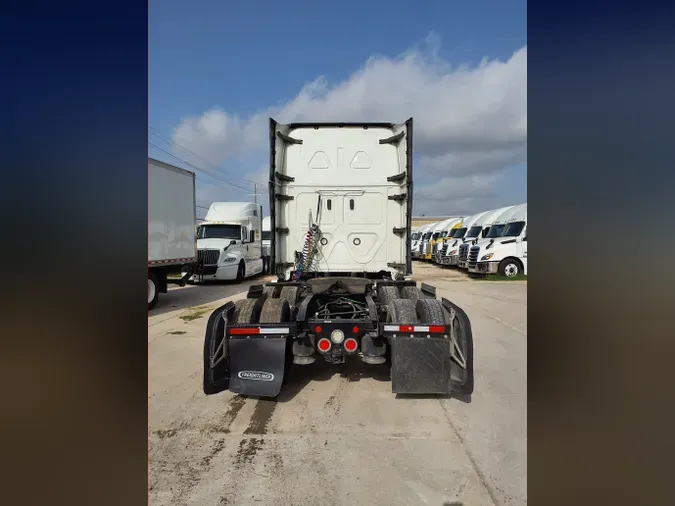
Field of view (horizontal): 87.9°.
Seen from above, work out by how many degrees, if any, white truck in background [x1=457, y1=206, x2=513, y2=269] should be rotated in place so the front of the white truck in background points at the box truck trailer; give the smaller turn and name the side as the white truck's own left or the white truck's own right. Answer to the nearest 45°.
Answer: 0° — it already faces it

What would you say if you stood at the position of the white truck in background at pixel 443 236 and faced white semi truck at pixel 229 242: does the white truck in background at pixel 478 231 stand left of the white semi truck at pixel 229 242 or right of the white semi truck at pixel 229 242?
left

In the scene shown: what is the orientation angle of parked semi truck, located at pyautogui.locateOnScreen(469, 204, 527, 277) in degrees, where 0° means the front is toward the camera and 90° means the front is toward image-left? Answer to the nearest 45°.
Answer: approximately 45°

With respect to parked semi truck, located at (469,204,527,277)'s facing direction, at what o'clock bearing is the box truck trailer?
The box truck trailer is roughly at 12 o'clock from the parked semi truck.

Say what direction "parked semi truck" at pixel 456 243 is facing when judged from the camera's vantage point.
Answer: facing the viewer and to the left of the viewer

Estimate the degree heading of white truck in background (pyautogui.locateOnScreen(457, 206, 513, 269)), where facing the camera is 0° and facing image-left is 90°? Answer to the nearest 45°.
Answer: approximately 45°

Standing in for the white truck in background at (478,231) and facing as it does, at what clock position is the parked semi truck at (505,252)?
The parked semi truck is roughly at 10 o'clock from the white truck in background.

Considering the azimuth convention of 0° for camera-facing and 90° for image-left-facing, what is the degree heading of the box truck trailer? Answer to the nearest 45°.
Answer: approximately 45°

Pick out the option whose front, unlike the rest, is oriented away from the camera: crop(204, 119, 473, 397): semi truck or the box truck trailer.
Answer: the semi truck

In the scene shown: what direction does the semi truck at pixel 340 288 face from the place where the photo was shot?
facing away from the viewer

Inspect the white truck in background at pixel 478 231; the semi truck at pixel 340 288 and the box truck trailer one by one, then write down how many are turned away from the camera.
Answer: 1

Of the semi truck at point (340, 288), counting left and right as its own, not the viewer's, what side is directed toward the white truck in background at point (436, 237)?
front

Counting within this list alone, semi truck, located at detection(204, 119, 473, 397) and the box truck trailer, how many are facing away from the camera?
1
